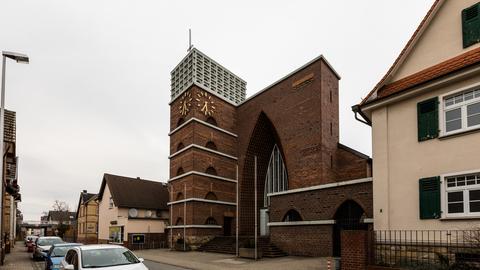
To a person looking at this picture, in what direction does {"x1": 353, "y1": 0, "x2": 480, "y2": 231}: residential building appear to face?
facing the viewer and to the left of the viewer

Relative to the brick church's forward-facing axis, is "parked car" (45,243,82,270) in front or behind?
in front

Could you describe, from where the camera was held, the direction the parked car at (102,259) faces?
facing the viewer and to the right of the viewer

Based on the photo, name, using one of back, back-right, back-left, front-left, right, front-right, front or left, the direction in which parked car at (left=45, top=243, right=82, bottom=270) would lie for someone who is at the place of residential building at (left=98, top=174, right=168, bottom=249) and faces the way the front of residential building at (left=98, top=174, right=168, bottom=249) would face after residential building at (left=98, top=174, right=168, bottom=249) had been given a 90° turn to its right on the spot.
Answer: back-left

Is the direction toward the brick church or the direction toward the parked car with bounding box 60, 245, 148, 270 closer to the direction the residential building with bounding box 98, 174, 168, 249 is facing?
the parked car

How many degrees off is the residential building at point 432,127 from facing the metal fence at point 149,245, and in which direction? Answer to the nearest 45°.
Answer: approximately 90° to its right

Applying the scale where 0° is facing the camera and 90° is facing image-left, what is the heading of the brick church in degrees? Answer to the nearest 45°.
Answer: approximately 45°

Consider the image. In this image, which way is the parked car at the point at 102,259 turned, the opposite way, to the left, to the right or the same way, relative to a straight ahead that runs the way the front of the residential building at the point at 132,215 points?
to the left

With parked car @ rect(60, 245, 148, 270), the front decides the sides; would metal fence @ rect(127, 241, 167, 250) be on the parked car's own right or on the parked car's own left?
on the parked car's own left

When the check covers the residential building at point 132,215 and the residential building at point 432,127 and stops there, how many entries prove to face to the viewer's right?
0
